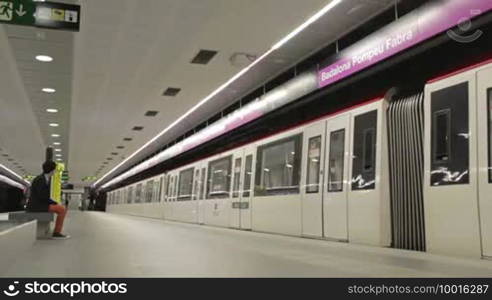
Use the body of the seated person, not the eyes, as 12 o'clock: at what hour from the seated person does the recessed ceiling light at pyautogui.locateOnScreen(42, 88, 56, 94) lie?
The recessed ceiling light is roughly at 9 o'clock from the seated person.

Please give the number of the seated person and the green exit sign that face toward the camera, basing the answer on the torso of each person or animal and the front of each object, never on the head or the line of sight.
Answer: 1

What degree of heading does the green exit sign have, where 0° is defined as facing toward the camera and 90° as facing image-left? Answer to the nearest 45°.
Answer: approximately 0°

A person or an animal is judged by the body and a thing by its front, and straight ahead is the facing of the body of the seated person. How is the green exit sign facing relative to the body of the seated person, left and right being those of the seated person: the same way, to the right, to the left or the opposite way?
to the right

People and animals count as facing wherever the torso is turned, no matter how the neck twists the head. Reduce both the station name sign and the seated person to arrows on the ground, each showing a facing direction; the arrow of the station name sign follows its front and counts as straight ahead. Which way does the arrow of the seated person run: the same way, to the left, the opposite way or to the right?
the opposite way

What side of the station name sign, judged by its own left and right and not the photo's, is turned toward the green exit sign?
front

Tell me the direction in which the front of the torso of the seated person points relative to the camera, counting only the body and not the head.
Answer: to the viewer's right

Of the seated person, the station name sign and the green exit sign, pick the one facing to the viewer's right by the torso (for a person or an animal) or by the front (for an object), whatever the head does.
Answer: the seated person

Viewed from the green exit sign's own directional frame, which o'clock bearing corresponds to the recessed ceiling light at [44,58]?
The recessed ceiling light is roughly at 6 o'clock from the green exit sign.

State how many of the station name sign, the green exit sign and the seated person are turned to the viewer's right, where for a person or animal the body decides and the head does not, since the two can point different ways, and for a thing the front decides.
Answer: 1

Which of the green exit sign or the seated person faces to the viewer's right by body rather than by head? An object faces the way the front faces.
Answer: the seated person

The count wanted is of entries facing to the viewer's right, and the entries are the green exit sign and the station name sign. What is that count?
0
